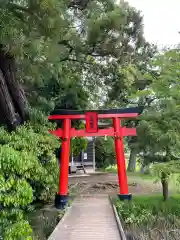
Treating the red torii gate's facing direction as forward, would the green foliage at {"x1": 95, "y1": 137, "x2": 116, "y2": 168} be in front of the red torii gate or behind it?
behind

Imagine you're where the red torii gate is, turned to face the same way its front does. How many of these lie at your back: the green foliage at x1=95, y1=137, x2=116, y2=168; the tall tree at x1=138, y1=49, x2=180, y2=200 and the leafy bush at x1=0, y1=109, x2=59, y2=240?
1

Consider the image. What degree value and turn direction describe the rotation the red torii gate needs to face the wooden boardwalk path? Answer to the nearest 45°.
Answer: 0° — it already faces it

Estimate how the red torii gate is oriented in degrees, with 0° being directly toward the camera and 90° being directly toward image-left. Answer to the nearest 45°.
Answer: approximately 0°

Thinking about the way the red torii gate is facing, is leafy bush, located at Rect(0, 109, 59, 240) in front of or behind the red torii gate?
in front

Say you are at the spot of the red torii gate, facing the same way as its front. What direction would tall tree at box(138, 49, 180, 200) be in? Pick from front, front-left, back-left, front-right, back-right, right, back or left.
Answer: front-left
